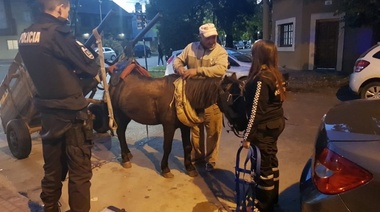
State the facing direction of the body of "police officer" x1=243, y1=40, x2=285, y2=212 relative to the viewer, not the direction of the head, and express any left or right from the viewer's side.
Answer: facing away from the viewer and to the left of the viewer

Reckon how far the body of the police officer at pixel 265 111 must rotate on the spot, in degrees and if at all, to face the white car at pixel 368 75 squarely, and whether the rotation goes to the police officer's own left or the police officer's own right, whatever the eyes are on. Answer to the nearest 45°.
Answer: approximately 90° to the police officer's own right

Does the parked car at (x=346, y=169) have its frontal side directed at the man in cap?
no

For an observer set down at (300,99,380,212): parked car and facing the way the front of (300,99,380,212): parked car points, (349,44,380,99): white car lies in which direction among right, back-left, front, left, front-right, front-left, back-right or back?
front-left

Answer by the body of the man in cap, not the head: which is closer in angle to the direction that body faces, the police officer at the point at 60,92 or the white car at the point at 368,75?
the police officer

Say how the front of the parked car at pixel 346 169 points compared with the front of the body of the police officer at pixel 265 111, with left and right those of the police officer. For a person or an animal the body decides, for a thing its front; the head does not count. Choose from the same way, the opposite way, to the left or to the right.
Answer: to the right

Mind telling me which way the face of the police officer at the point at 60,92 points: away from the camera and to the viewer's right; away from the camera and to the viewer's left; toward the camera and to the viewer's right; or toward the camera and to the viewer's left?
away from the camera and to the viewer's right

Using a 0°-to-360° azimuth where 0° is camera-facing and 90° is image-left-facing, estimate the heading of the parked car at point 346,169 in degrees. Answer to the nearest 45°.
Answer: approximately 225°

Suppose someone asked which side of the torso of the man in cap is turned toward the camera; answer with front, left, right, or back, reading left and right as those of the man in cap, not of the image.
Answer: front

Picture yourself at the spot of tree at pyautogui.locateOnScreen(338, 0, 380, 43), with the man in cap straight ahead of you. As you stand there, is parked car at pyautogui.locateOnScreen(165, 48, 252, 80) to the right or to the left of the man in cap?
right

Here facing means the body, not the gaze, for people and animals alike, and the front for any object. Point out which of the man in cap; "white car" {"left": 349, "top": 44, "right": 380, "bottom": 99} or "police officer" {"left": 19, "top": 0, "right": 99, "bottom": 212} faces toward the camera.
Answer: the man in cap

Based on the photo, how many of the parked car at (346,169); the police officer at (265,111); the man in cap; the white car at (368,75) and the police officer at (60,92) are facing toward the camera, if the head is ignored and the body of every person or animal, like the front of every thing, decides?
1

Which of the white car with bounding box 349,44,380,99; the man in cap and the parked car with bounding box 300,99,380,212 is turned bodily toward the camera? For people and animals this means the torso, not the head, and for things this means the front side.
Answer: the man in cap

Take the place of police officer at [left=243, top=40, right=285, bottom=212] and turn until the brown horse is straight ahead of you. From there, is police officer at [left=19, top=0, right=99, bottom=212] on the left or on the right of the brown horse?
left
